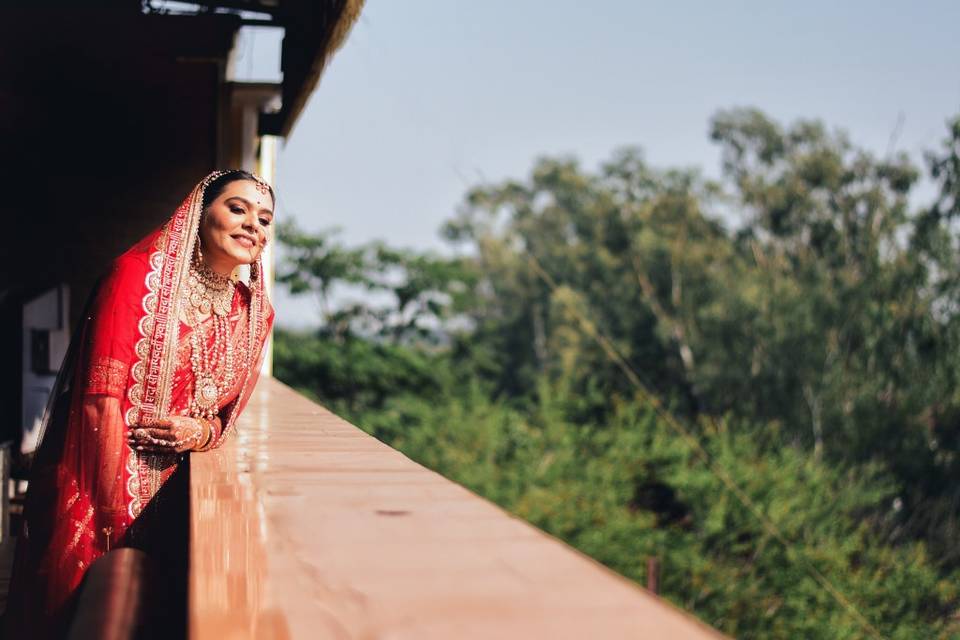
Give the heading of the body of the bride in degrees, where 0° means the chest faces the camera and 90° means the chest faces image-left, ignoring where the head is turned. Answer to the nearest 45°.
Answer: approximately 315°
